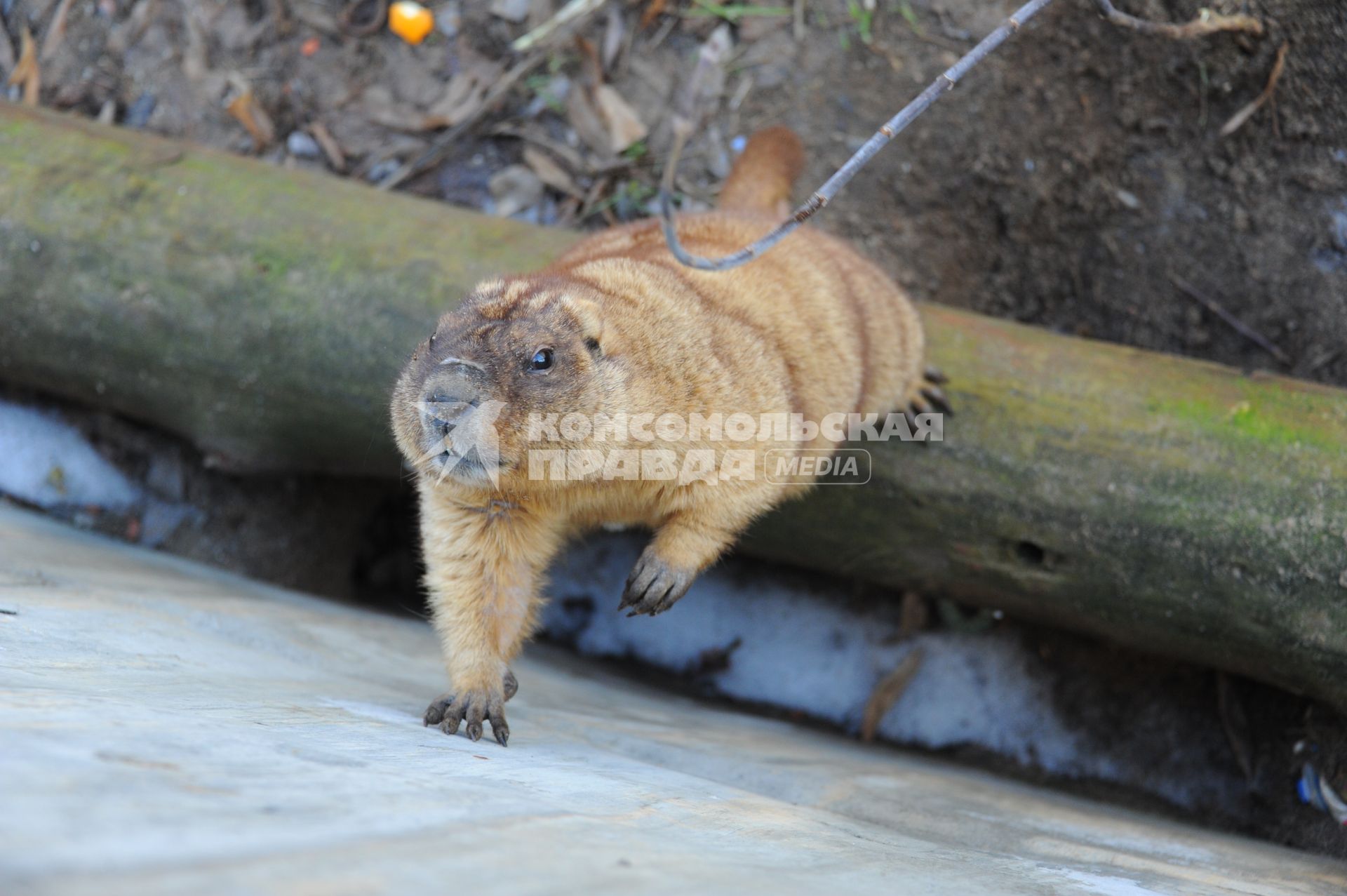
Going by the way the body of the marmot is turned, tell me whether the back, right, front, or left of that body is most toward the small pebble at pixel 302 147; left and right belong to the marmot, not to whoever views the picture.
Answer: right

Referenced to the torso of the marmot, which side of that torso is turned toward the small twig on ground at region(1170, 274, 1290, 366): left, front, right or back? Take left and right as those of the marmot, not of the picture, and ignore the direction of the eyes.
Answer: back

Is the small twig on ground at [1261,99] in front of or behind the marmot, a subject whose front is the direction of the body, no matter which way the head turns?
behind

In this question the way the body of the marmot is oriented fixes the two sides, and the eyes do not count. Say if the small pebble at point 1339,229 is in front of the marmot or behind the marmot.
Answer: behind

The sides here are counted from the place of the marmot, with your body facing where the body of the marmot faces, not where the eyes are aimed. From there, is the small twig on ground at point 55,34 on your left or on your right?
on your right

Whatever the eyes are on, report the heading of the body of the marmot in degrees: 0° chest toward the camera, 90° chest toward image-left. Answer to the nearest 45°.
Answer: approximately 45°

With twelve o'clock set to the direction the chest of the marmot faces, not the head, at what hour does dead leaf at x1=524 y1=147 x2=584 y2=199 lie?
The dead leaf is roughly at 4 o'clock from the marmot.

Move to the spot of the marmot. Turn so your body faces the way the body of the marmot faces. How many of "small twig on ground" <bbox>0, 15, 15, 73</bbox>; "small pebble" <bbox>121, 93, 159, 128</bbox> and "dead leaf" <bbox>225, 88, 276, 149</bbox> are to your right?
3

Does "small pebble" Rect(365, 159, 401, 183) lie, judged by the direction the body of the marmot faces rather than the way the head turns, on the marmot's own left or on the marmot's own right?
on the marmot's own right

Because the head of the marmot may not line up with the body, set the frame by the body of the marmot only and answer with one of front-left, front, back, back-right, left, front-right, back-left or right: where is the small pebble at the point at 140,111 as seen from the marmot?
right

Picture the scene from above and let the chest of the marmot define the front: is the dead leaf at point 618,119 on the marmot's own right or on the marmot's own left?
on the marmot's own right
